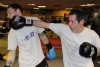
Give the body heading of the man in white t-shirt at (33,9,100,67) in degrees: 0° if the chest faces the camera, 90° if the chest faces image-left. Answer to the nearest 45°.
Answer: approximately 45°

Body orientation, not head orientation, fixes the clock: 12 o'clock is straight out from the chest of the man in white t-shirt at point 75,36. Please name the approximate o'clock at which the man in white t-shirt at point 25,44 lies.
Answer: the man in white t-shirt at point 25,44 is roughly at 2 o'clock from the man in white t-shirt at point 75,36.
